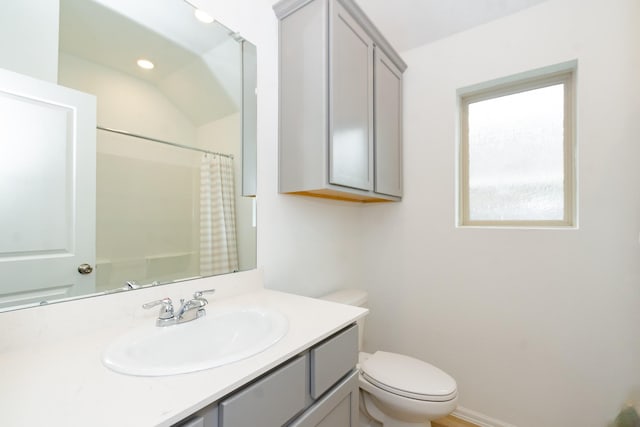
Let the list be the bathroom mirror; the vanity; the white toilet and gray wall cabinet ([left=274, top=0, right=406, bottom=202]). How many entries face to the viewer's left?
0

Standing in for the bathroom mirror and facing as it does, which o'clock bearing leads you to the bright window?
The bright window is roughly at 11 o'clock from the bathroom mirror.

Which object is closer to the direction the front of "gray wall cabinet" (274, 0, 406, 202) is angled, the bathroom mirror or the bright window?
the bright window

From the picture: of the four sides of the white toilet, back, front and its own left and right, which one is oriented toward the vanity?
right

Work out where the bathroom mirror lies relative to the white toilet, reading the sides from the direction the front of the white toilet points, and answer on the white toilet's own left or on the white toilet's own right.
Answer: on the white toilet's own right

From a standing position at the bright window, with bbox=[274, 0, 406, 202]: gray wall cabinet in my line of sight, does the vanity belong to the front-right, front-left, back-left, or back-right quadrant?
front-left

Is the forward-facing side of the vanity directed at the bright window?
no

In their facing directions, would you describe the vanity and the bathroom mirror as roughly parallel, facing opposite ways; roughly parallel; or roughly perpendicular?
roughly parallel

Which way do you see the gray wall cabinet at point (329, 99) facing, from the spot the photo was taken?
facing the viewer and to the right of the viewer

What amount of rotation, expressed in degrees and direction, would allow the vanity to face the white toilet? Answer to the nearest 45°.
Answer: approximately 45° to its left

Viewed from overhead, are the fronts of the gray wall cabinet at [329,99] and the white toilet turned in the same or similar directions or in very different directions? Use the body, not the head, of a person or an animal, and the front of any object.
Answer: same or similar directions
